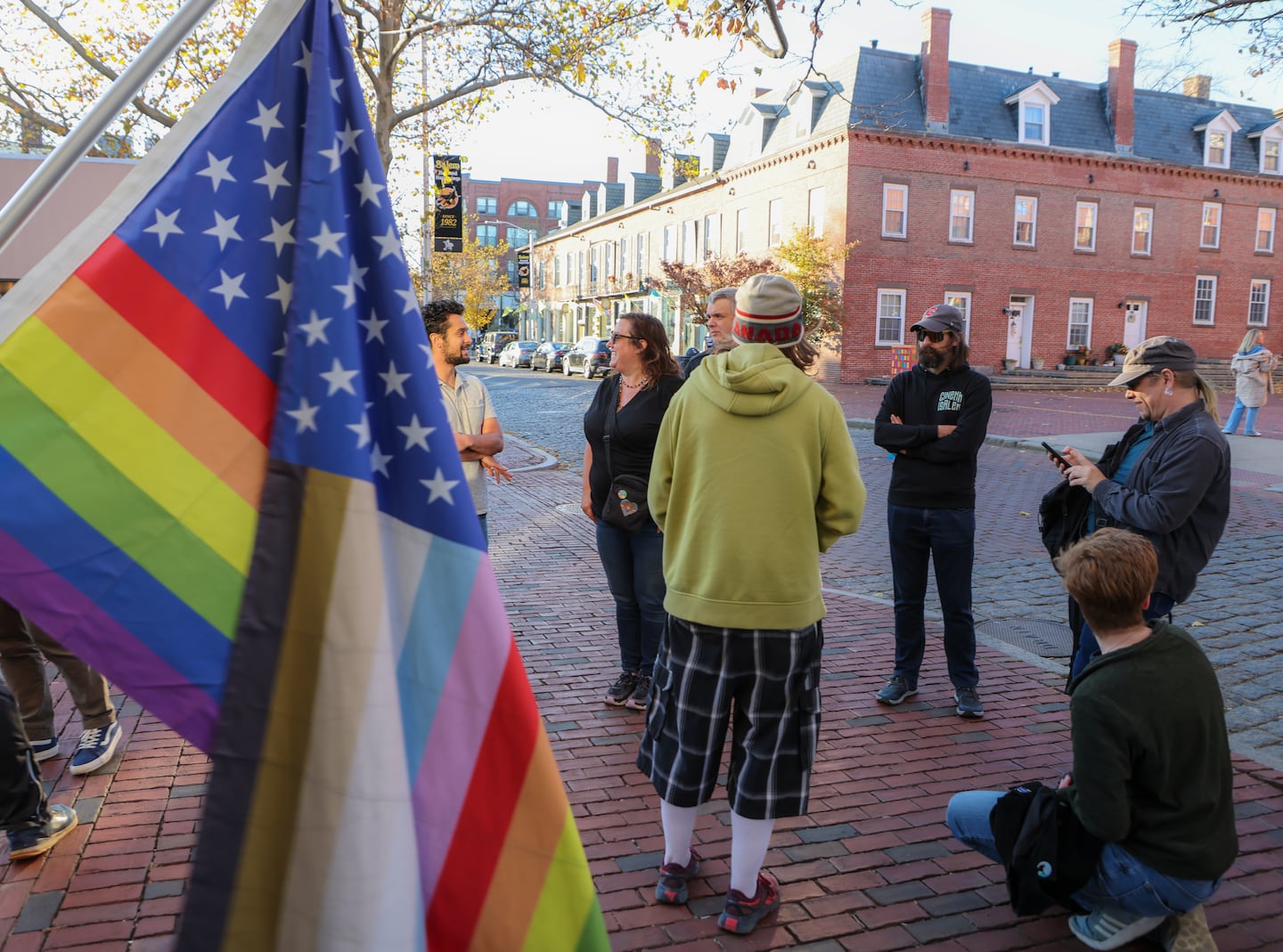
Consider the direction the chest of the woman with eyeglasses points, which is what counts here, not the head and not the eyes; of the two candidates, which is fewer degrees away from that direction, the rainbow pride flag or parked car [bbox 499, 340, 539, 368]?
the rainbow pride flag

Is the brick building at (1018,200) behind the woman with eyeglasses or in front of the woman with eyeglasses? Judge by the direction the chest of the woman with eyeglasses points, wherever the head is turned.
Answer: behind

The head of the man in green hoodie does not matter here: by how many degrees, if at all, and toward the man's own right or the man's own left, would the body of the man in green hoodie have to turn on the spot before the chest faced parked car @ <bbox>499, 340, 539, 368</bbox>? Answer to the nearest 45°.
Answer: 0° — they already face it

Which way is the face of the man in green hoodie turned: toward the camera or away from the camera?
away from the camera

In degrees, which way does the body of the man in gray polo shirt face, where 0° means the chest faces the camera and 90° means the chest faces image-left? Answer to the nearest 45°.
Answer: approximately 315°

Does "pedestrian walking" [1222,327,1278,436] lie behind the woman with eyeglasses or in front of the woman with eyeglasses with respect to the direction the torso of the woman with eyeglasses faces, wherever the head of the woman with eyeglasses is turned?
behind

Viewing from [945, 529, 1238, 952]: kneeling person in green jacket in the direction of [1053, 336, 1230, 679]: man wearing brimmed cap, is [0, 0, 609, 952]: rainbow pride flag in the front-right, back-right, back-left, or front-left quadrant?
back-left

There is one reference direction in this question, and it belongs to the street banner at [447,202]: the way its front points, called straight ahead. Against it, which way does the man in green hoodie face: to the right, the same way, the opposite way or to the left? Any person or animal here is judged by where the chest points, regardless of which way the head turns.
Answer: the opposite way

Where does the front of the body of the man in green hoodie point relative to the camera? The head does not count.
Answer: away from the camera

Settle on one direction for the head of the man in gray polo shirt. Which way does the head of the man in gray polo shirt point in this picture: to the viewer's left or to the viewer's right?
to the viewer's right

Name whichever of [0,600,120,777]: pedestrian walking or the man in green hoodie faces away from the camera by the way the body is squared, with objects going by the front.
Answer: the man in green hoodie

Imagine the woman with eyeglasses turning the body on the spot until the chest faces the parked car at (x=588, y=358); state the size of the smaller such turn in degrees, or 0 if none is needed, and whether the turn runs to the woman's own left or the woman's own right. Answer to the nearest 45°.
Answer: approximately 135° to the woman's own right

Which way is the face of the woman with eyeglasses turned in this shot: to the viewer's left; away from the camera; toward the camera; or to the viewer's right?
to the viewer's left

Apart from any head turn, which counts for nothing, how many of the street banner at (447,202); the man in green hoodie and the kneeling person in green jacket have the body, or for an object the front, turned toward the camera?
1
